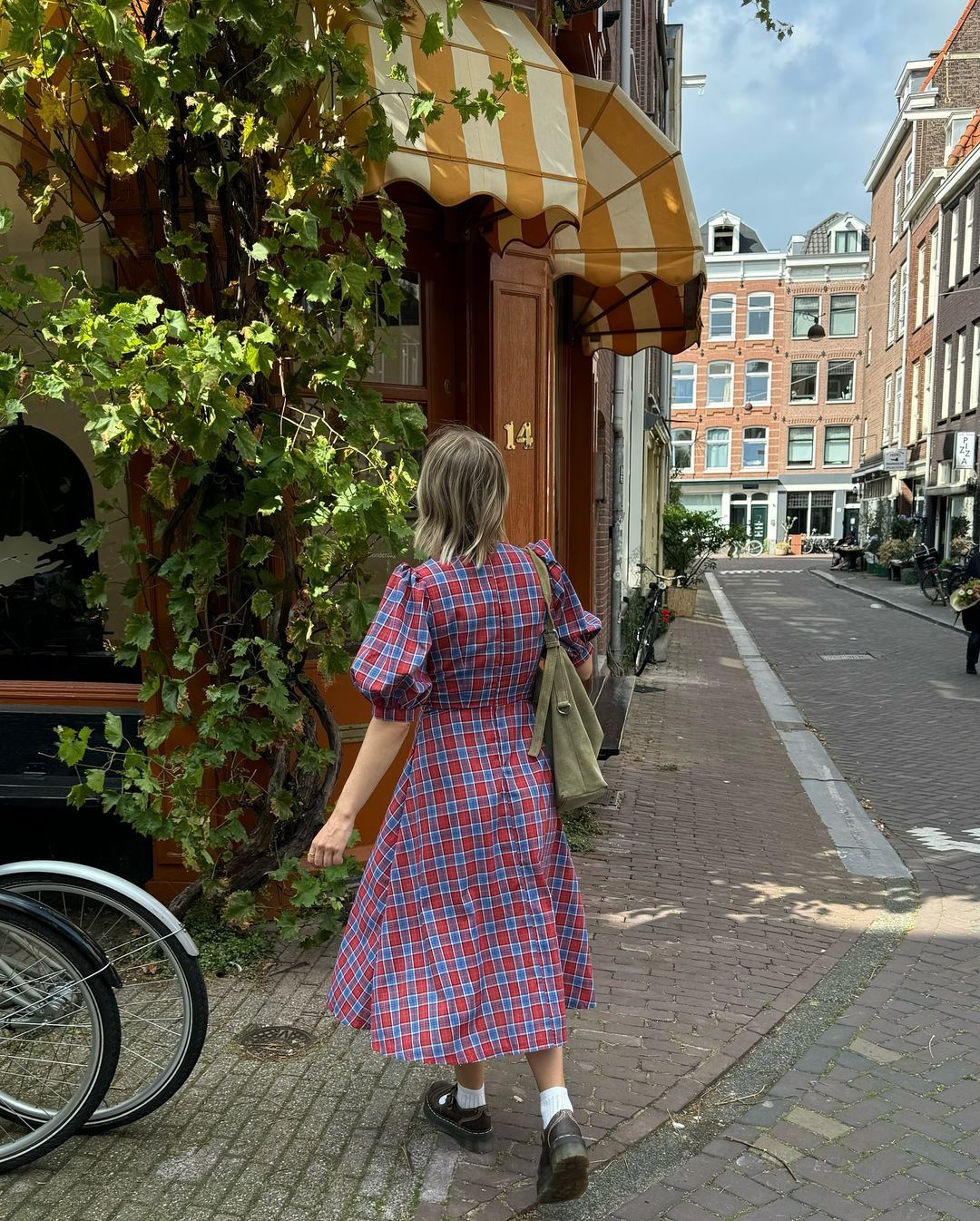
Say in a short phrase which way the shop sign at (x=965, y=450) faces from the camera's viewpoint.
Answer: facing the viewer

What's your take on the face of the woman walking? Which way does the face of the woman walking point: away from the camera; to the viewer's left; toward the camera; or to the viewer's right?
away from the camera

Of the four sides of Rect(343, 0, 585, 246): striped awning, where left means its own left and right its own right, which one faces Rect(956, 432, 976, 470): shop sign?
left

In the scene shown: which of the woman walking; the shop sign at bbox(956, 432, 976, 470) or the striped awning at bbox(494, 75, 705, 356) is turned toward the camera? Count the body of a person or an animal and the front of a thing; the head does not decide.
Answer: the shop sign

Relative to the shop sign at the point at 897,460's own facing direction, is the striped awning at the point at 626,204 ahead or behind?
ahead

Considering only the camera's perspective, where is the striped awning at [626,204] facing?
facing to the right of the viewer

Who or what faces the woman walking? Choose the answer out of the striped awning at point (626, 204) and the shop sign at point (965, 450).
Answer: the shop sign

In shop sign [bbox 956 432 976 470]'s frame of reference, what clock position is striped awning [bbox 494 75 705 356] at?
The striped awning is roughly at 12 o'clock from the shop sign.

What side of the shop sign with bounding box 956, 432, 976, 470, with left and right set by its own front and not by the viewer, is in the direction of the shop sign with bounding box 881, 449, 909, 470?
back

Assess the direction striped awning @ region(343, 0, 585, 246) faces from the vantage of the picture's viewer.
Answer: facing the viewer and to the right of the viewer

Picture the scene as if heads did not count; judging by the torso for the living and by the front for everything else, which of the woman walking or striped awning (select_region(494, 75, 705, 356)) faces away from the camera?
the woman walking

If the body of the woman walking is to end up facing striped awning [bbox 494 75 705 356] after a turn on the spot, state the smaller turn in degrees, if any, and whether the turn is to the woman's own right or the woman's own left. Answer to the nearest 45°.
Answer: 0° — they already face it

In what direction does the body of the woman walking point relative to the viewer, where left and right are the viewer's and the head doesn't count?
facing away from the viewer

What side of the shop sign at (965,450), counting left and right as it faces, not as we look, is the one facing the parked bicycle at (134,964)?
front

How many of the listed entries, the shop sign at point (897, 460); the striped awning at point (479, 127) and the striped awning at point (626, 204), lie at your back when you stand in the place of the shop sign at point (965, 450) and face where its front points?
1
